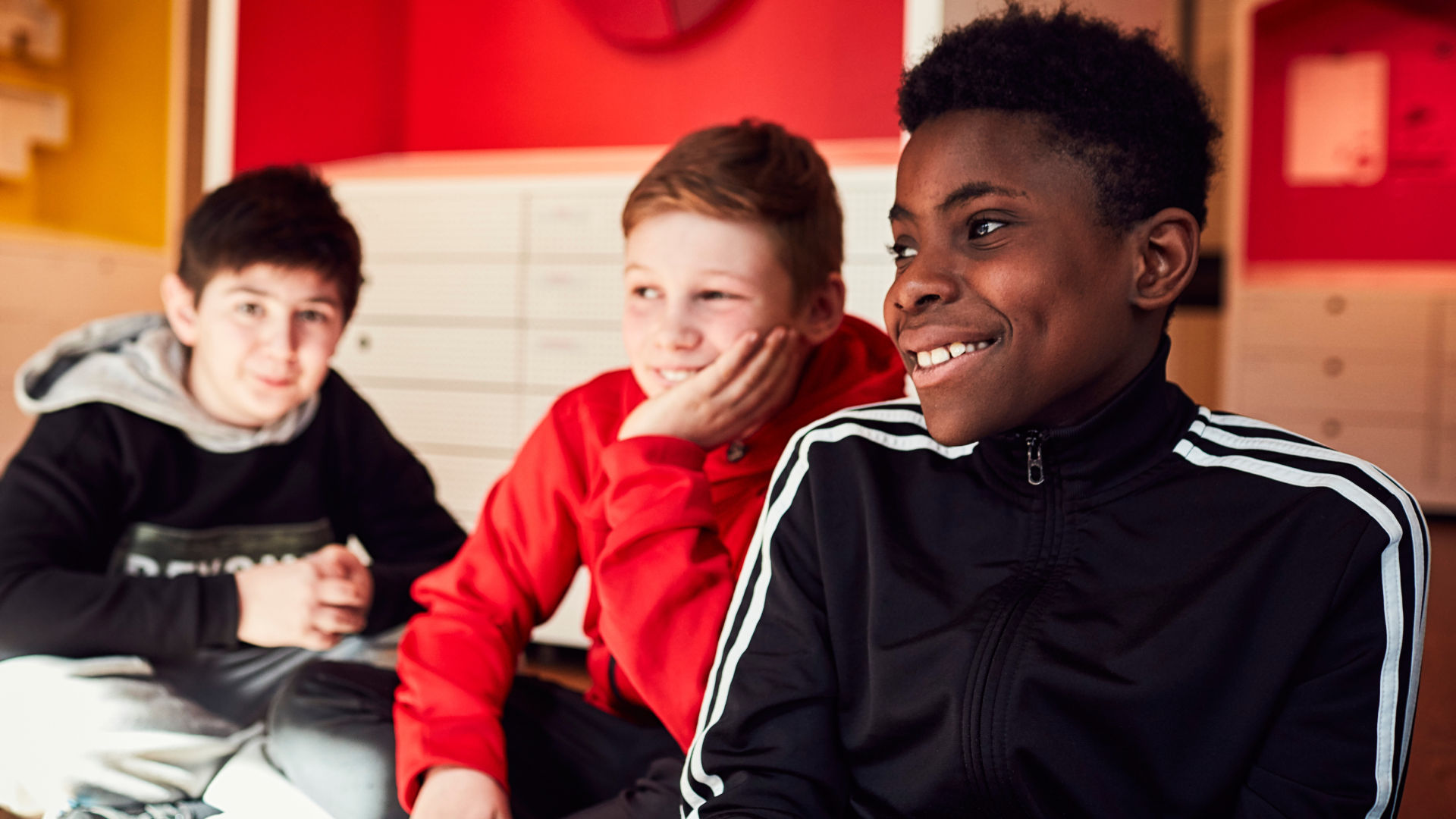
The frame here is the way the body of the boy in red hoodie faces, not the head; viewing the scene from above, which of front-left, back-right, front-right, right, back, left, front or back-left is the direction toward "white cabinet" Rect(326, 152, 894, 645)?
back-right

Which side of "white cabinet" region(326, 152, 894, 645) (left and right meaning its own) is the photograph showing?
front

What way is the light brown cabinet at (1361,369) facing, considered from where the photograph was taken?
facing the viewer

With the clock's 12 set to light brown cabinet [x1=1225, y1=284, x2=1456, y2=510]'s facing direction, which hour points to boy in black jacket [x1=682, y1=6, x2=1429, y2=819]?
The boy in black jacket is roughly at 12 o'clock from the light brown cabinet.

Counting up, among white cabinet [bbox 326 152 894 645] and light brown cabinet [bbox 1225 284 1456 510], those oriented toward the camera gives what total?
2

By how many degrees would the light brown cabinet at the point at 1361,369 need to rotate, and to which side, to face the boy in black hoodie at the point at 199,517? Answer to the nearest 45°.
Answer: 0° — it already faces them

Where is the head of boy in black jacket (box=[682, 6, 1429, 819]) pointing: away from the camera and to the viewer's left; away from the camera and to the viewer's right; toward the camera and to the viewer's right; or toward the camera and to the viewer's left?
toward the camera and to the viewer's left
